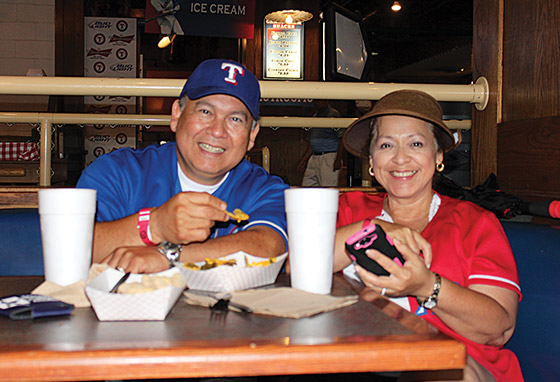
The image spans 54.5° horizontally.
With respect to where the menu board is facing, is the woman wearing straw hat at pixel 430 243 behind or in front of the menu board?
in front

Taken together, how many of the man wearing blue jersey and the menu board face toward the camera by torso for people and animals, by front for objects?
2

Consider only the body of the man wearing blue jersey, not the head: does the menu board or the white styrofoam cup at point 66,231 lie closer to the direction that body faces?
the white styrofoam cup

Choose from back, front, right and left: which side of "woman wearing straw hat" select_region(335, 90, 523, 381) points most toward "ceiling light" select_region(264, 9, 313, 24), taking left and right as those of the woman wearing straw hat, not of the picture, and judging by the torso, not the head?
back

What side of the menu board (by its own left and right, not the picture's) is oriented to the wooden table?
front

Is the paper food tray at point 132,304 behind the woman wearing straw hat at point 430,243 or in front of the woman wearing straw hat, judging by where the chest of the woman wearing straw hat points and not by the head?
in front

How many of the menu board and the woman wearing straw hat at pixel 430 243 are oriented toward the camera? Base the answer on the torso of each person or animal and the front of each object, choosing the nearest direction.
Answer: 2

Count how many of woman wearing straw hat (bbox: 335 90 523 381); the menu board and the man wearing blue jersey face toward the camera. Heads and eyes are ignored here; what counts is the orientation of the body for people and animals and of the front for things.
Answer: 3

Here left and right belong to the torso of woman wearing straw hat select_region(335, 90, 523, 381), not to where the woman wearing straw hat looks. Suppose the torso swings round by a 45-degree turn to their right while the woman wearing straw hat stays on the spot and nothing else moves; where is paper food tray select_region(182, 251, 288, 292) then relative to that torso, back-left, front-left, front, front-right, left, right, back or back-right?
front

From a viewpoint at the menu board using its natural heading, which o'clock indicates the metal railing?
The metal railing is roughly at 12 o'clock from the menu board.

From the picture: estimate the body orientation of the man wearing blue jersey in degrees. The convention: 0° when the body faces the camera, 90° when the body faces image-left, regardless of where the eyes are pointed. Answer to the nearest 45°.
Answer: approximately 0°

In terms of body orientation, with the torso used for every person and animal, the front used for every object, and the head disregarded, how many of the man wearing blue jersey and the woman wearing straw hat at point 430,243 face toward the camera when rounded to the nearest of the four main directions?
2

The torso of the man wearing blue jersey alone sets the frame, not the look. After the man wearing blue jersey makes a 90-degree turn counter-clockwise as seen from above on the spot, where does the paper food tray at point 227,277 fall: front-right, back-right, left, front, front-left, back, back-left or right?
right

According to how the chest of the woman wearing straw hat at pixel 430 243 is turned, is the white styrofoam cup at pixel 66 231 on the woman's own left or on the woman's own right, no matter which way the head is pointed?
on the woman's own right

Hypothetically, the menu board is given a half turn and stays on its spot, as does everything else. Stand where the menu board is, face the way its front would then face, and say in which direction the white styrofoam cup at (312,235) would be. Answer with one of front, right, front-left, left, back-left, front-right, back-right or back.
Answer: back
